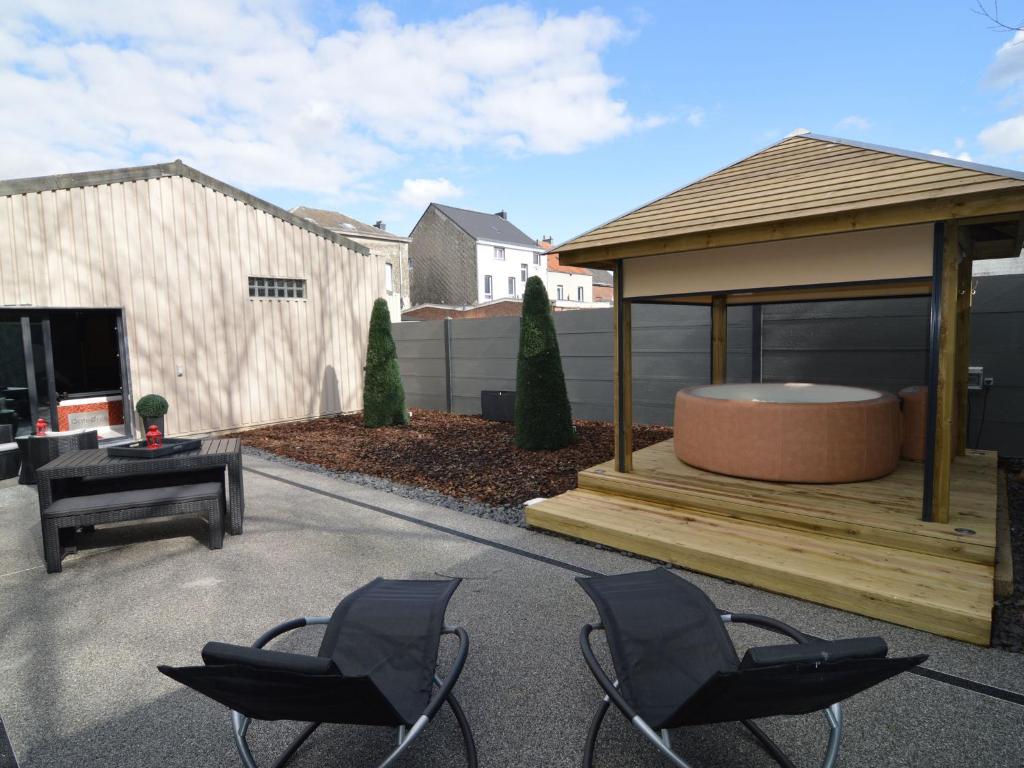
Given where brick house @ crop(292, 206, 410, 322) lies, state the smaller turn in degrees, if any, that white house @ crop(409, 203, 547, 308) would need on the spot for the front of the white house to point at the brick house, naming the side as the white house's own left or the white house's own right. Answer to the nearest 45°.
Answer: approximately 90° to the white house's own right

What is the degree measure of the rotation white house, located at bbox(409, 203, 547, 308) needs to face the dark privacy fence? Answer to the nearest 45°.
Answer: approximately 45° to its right
